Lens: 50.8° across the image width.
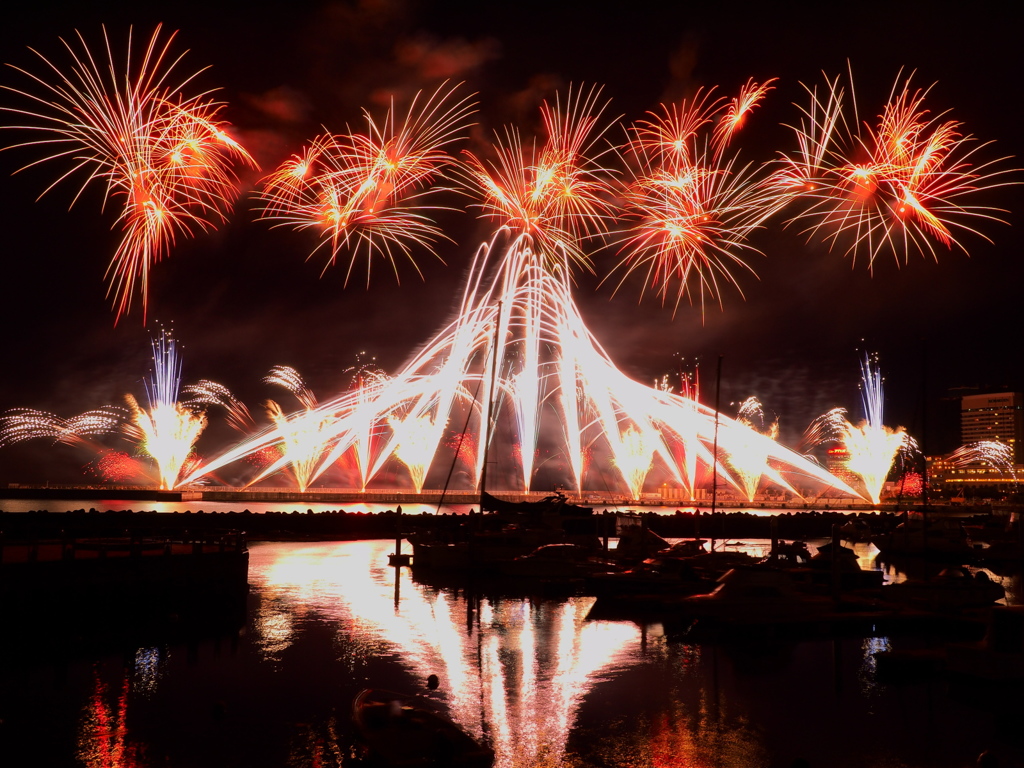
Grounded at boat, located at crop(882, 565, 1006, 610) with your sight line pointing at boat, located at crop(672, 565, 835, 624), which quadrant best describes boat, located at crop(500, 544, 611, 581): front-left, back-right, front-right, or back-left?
front-right

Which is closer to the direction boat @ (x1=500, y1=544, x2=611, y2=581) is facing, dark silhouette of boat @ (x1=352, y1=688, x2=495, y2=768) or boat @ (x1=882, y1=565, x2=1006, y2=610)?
the dark silhouette of boat

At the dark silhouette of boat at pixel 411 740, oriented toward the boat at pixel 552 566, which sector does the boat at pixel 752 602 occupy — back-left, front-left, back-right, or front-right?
front-right

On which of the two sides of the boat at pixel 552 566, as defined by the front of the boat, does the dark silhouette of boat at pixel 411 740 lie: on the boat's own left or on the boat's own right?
on the boat's own left

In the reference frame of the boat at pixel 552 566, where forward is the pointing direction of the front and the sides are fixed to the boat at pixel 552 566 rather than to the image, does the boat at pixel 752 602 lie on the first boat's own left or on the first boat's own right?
on the first boat's own left

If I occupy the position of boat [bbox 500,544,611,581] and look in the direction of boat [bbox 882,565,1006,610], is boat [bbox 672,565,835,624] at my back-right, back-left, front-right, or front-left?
front-right

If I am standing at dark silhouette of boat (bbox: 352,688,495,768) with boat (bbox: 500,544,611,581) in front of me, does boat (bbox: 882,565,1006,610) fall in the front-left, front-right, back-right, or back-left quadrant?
front-right

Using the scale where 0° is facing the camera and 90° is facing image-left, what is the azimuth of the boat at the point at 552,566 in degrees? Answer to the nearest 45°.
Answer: approximately 90°
